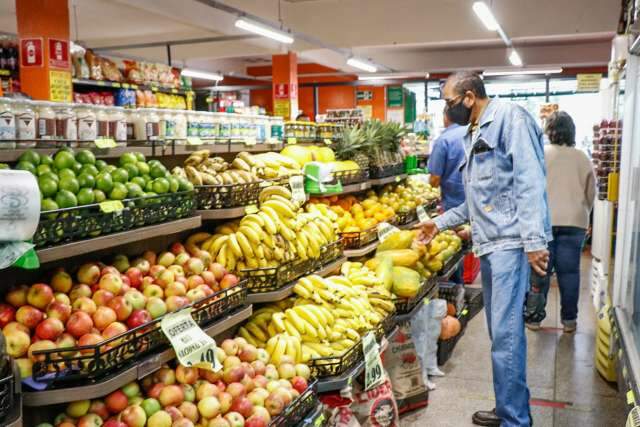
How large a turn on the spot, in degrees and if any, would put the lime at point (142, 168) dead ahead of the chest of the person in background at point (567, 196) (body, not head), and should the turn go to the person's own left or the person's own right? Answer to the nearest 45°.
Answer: approximately 135° to the person's own left

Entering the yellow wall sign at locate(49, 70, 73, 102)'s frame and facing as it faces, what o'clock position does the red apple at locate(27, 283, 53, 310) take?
The red apple is roughly at 12 o'clock from the yellow wall sign.

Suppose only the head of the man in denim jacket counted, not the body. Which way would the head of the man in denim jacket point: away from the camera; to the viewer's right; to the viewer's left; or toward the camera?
to the viewer's left

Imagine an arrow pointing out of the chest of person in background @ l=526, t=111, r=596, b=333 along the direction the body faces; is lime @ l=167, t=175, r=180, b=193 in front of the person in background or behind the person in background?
behind

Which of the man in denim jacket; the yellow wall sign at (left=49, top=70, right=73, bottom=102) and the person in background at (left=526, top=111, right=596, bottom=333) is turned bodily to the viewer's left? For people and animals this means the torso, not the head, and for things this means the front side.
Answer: the man in denim jacket

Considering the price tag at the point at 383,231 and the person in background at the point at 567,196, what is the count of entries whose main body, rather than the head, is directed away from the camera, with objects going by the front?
1

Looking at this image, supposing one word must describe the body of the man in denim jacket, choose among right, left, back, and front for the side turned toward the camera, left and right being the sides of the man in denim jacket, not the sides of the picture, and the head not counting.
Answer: left

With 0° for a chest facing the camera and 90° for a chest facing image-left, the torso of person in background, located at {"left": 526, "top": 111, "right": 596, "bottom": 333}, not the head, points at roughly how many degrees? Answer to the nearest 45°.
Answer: approximately 180°

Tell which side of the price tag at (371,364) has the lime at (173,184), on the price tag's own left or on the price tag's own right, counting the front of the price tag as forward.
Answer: on the price tag's own right

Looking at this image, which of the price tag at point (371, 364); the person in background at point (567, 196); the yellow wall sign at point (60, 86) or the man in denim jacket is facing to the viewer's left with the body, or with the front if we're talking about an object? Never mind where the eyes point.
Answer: the man in denim jacket

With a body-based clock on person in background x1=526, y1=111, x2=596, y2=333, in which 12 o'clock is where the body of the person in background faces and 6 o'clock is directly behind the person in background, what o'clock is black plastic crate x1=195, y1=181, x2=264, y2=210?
The black plastic crate is roughly at 7 o'clock from the person in background.
